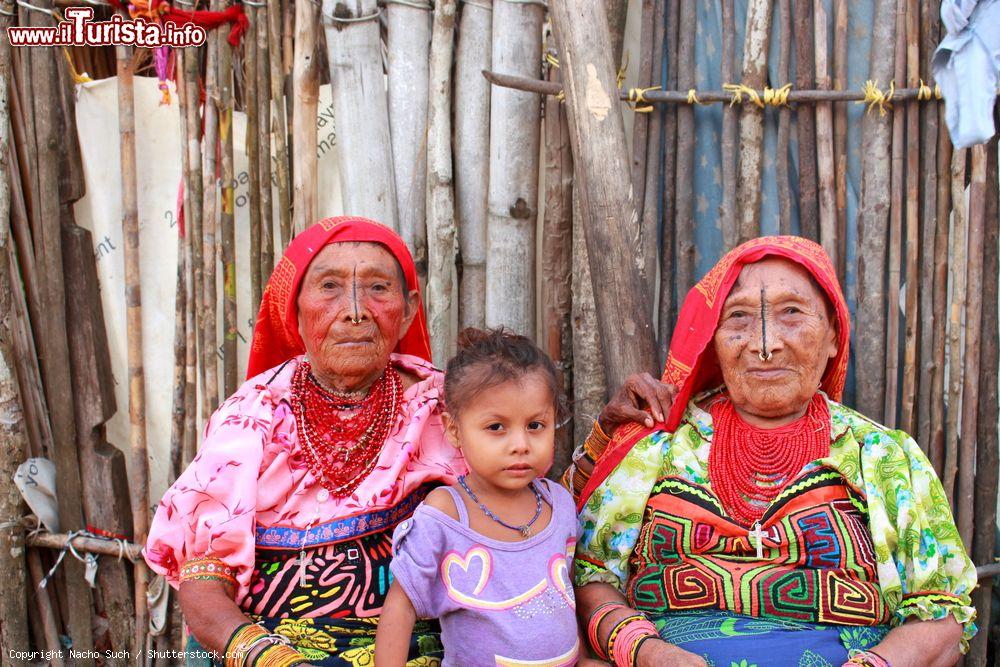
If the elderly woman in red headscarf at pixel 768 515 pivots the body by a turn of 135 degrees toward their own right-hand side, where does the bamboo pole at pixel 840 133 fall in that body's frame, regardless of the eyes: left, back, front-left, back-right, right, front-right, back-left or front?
front-right

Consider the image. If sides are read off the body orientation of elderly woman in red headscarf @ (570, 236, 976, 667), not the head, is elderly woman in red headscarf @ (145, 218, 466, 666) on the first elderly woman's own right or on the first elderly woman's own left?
on the first elderly woman's own right

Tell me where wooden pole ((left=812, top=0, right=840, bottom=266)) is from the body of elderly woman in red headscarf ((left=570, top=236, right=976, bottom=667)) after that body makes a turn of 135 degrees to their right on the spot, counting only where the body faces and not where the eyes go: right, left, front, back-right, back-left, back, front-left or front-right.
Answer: front-right

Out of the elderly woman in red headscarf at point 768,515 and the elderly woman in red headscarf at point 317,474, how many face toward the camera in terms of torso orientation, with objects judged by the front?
2

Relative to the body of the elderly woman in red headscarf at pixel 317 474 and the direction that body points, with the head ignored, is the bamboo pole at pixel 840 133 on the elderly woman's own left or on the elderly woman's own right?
on the elderly woman's own left

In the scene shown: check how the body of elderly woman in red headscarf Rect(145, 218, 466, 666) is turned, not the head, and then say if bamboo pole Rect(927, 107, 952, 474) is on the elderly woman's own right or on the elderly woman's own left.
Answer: on the elderly woman's own left
